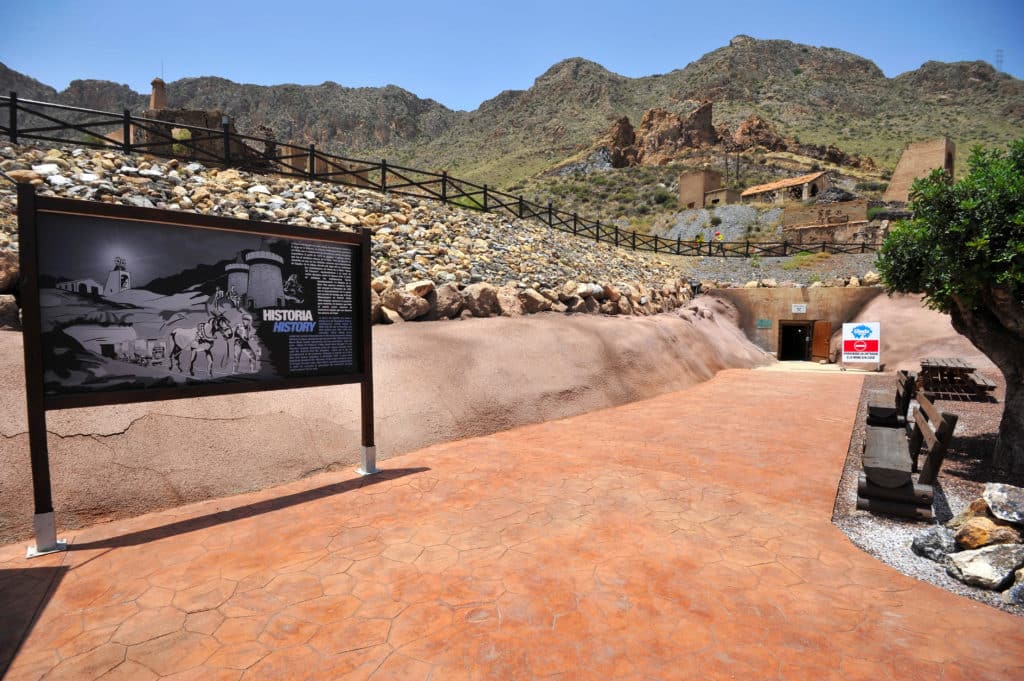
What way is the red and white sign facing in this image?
toward the camera

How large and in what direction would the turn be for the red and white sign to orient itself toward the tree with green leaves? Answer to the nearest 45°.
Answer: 0° — it already faces it

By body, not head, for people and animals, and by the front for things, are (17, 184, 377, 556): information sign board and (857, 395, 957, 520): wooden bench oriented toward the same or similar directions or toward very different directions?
very different directions

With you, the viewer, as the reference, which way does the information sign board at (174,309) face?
facing the viewer and to the right of the viewer

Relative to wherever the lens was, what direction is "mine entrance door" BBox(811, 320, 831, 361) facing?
facing the viewer

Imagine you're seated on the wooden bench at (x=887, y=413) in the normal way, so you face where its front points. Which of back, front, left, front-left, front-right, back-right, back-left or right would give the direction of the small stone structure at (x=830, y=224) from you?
right

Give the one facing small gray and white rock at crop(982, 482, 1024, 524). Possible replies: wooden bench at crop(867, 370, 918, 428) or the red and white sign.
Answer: the red and white sign

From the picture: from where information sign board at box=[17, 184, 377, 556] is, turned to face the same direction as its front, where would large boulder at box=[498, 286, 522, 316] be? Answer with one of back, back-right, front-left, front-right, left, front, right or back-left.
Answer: left

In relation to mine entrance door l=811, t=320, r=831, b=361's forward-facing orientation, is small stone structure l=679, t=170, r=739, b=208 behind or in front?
behind

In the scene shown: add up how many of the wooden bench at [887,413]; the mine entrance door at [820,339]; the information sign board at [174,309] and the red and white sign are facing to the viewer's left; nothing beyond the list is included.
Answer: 1

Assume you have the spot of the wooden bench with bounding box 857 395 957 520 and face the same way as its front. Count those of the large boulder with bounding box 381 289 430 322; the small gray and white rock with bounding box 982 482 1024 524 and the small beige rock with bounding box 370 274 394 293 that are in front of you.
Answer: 2

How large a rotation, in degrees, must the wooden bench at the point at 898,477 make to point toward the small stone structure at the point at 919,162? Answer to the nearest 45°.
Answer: approximately 90° to its right

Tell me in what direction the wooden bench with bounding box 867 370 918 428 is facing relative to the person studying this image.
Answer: facing to the left of the viewer

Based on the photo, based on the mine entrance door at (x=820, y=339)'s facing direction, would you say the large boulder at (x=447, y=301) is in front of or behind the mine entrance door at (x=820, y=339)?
in front

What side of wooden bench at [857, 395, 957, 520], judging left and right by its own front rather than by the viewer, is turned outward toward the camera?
left

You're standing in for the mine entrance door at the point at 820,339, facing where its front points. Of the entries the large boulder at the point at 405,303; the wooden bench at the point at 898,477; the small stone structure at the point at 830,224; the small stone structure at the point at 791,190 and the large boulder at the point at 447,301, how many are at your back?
2

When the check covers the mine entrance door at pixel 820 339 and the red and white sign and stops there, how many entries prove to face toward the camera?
2

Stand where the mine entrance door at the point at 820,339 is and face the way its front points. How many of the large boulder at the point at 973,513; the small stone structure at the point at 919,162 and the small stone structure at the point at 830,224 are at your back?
2

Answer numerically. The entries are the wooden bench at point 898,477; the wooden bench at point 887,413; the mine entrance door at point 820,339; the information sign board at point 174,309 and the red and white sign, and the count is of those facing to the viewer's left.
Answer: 2
